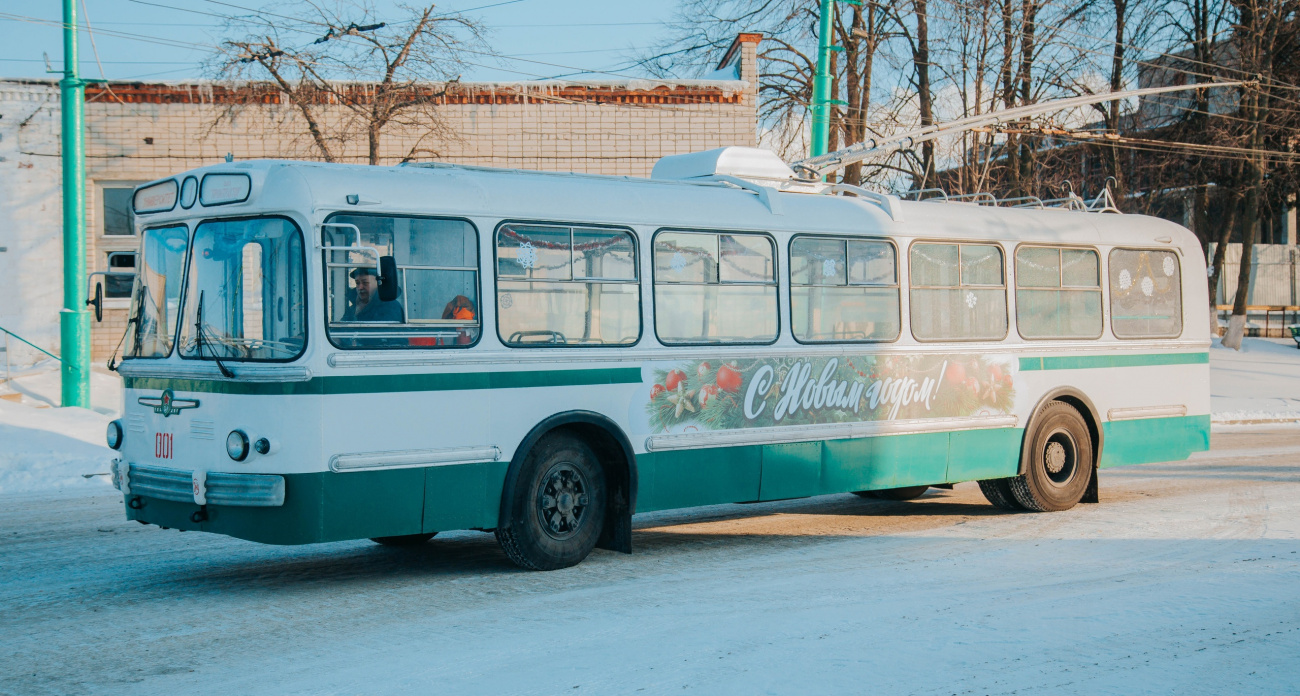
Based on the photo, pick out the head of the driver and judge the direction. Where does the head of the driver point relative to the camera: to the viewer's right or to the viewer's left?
to the viewer's left

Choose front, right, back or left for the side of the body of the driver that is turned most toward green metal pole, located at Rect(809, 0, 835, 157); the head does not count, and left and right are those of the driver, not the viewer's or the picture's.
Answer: back

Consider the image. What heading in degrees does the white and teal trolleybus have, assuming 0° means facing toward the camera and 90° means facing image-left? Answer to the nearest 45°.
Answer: approximately 45°

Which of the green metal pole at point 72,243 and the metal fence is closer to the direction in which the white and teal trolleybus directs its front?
the green metal pole

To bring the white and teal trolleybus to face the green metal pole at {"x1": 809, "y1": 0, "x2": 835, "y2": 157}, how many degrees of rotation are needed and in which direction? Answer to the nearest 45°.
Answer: approximately 135° to its right

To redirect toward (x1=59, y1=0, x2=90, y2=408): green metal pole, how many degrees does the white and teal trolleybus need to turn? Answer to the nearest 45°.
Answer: approximately 90° to its right

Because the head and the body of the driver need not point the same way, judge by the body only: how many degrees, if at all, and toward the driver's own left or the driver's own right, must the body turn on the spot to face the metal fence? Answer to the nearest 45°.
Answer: approximately 180°

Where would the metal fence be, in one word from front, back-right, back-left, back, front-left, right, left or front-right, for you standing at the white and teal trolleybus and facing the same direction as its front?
back
